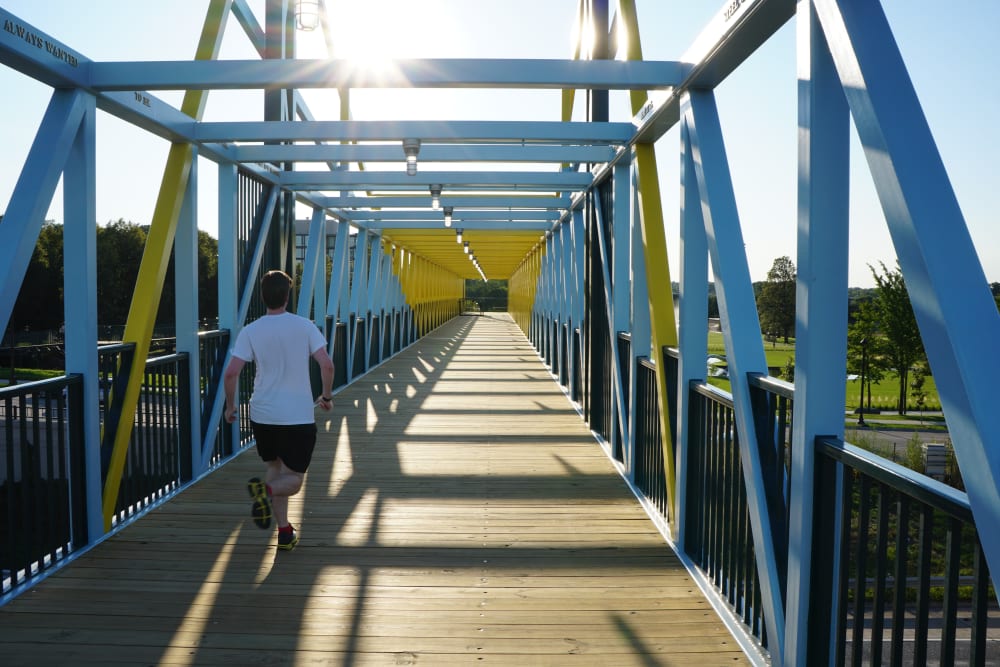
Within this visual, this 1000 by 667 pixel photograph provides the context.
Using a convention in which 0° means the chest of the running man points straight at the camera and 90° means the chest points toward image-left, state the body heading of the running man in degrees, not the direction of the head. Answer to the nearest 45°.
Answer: approximately 180°

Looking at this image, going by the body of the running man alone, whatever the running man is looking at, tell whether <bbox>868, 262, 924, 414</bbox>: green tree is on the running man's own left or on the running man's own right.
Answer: on the running man's own right

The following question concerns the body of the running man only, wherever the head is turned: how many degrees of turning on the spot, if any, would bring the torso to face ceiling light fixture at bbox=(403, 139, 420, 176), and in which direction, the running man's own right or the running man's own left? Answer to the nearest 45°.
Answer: approximately 45° to the running man's own right

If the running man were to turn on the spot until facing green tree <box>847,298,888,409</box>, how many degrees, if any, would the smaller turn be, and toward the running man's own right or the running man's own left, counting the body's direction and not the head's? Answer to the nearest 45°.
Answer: approximately 45° to the running man's own right

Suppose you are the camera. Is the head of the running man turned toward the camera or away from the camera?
away from the camera
